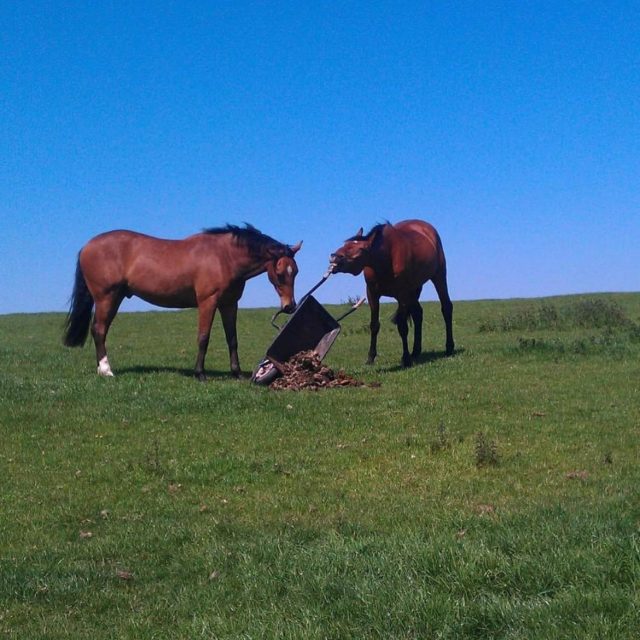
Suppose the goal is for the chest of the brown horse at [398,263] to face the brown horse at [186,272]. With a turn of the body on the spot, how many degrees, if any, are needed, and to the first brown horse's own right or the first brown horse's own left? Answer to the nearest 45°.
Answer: approximately 45° to the first brown horse's own right

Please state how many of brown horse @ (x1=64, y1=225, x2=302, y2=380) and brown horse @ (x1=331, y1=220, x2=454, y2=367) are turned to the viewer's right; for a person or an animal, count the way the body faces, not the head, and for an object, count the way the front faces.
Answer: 1

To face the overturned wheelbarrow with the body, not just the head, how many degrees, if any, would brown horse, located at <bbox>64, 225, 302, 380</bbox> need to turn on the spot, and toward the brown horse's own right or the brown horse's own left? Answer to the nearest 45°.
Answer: approximately 45° to the brown horse's own right

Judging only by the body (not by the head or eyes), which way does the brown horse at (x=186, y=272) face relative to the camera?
to the viewer's right

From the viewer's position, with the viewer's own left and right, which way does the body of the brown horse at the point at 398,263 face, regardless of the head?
facing the viewer and to the left of the viewer

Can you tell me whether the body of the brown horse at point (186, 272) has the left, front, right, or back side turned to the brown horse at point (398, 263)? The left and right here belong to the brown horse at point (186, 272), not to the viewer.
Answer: front

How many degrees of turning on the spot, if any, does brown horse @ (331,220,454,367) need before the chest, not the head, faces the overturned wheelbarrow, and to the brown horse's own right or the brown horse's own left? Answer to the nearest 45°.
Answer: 0° — it already faces it
